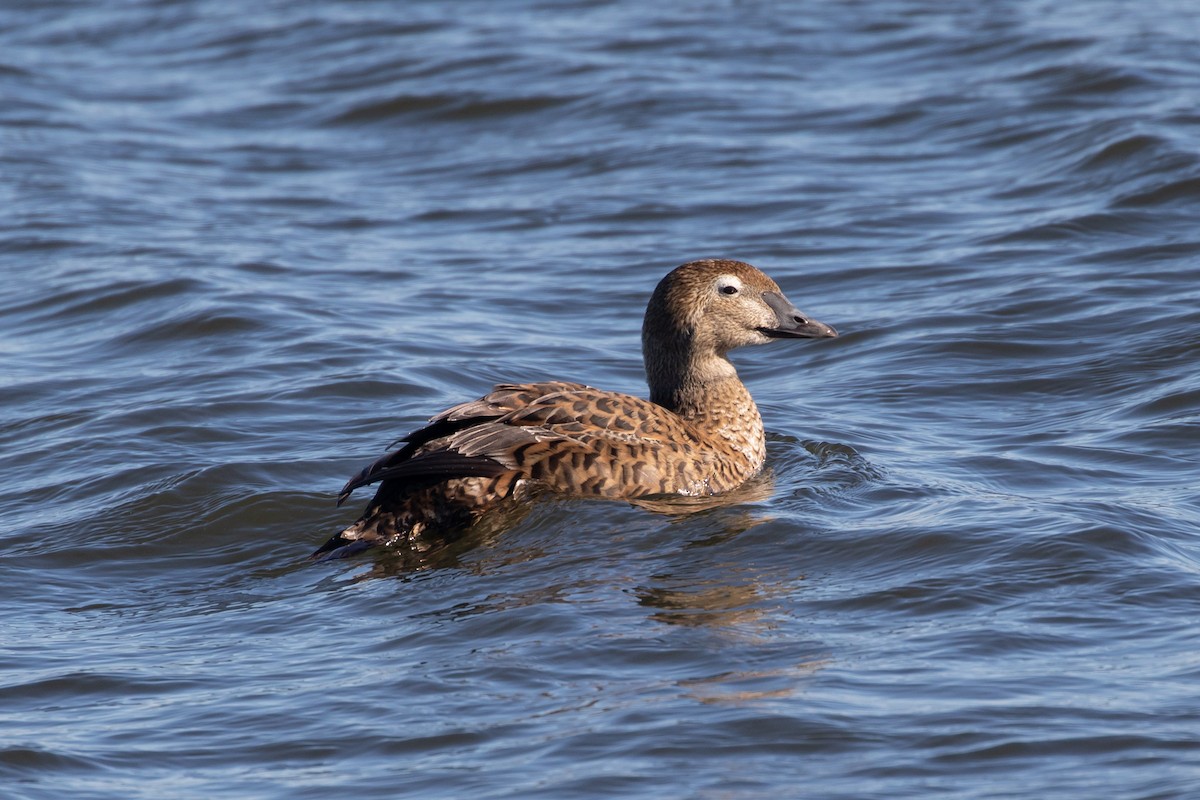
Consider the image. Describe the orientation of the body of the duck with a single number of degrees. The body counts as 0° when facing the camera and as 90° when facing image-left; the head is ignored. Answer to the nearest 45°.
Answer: approximately 270°
